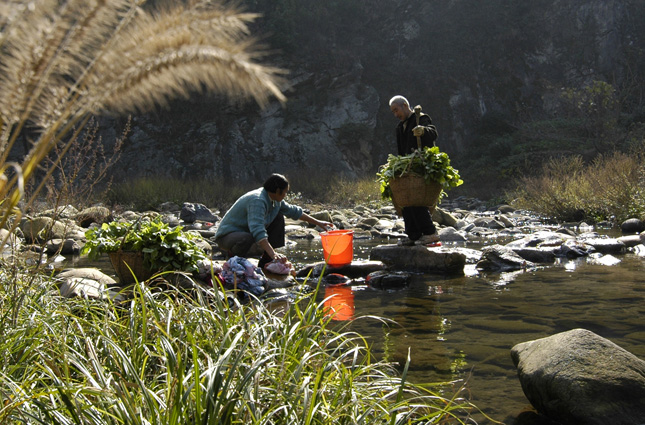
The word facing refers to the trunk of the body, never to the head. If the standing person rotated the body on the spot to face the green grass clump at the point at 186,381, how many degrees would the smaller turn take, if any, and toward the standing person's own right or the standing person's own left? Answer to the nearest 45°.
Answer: approximately 45° to the standing person's own left

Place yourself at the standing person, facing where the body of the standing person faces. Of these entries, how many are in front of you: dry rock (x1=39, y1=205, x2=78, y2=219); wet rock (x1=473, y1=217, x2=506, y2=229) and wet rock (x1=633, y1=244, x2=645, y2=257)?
1

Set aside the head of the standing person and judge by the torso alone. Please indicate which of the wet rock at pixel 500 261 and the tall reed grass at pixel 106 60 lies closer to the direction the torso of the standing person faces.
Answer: the tall reed grass

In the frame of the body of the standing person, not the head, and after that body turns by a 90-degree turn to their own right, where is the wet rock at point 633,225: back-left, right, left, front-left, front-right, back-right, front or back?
right

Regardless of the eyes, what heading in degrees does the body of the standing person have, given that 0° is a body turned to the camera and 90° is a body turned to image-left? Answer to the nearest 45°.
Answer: approximately 45°

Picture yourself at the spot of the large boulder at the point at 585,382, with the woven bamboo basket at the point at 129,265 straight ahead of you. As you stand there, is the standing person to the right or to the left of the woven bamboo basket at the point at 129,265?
right

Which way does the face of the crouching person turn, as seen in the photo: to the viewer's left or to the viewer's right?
to the viewer's right

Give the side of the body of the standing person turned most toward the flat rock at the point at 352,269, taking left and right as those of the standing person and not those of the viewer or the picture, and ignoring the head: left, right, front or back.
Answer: front
